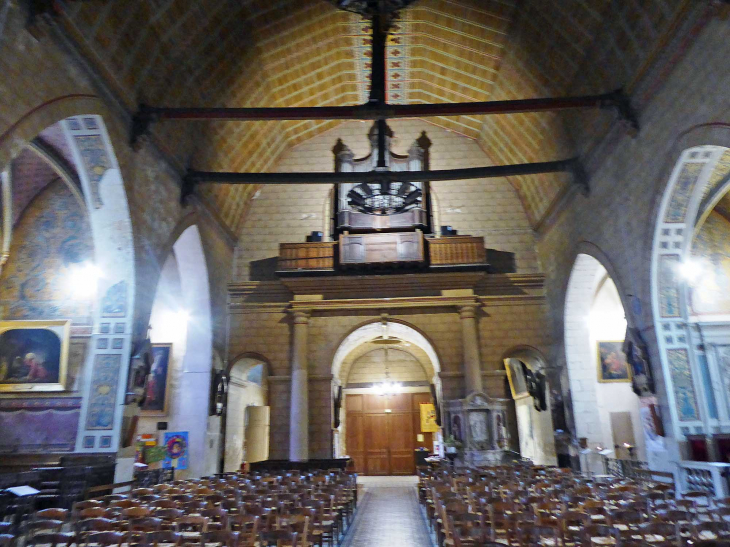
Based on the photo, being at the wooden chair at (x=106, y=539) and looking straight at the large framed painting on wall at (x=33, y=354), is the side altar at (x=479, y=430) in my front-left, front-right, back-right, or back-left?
front-right

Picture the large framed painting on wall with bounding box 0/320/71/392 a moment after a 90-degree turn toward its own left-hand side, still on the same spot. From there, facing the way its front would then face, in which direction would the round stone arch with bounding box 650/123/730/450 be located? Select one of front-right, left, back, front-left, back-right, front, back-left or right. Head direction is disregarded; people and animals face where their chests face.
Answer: front-right

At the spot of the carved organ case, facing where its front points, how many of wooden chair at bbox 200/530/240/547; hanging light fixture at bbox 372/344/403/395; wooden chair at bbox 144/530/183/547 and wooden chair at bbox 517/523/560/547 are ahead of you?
3

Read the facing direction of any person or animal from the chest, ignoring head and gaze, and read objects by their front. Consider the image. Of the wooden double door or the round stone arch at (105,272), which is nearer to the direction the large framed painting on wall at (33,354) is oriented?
the round stone arch

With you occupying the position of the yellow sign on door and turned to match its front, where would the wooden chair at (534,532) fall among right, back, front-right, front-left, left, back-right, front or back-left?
front

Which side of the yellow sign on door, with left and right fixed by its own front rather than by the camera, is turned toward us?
front

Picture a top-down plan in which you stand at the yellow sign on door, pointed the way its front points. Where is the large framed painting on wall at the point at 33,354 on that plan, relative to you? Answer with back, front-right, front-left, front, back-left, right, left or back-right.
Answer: front-right

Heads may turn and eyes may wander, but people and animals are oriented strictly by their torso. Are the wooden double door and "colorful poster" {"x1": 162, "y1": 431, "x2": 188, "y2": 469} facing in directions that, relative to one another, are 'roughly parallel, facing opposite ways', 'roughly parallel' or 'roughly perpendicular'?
roughly parallel

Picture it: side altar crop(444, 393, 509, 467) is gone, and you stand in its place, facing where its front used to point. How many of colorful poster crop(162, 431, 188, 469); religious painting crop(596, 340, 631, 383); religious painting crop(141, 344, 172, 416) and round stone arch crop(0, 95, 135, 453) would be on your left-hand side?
1

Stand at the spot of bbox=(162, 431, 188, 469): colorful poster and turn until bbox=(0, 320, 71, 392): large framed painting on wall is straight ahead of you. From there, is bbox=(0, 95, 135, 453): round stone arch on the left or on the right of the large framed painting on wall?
left

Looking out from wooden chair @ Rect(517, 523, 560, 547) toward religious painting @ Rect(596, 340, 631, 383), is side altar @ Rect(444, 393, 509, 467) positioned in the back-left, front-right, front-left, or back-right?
front-left

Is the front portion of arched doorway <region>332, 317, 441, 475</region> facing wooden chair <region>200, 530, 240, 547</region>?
yes

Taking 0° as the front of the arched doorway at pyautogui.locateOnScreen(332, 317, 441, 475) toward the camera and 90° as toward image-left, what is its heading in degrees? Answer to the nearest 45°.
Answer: approximately 0°

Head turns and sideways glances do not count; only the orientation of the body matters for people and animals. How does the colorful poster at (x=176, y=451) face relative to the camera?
toward the camera

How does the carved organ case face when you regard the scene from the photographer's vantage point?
facing the viewer
